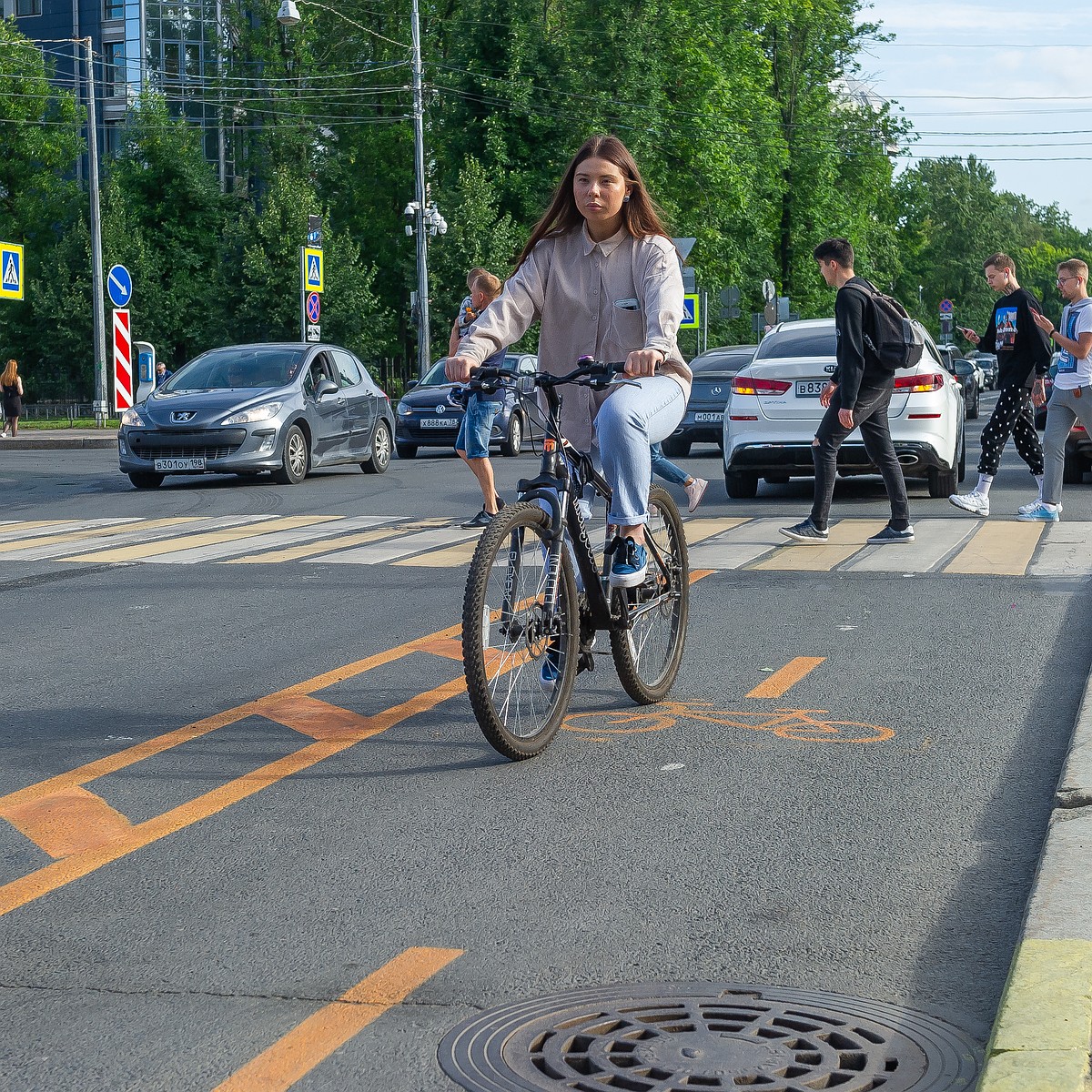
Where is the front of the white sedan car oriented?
away from the camera

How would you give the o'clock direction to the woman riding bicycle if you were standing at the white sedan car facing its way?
The woman riding bicycle is roughly at 6 o'clock from the white sedan car.

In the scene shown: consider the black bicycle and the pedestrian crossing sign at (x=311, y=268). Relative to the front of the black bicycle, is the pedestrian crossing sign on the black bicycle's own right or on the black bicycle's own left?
on the black bicycle's own right

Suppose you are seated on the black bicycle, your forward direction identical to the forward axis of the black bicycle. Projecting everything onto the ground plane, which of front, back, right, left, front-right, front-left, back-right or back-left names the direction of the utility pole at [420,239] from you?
back-right

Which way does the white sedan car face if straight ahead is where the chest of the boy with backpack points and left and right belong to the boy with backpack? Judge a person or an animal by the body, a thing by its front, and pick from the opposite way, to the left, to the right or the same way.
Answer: to the right
